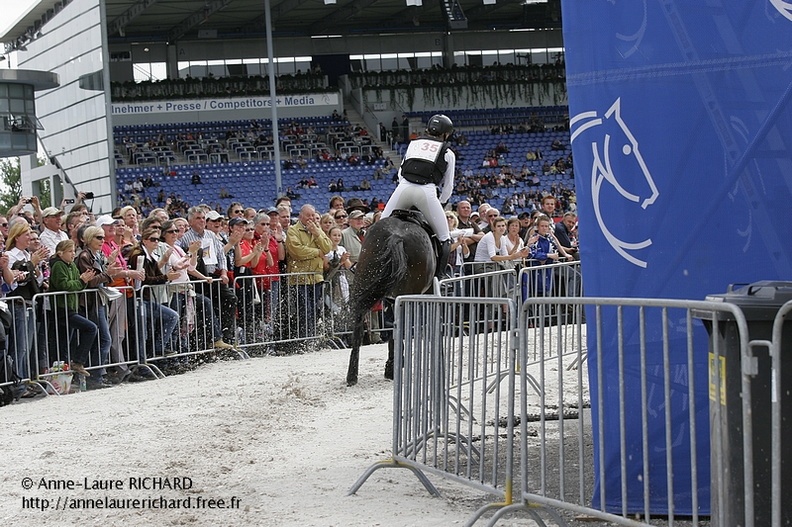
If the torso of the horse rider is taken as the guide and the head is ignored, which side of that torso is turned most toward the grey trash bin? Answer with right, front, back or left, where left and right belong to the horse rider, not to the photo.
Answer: back

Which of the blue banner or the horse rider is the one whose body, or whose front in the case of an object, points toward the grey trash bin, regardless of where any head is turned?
the blue banner

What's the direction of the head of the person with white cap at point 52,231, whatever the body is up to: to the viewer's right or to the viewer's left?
to the viewer's right

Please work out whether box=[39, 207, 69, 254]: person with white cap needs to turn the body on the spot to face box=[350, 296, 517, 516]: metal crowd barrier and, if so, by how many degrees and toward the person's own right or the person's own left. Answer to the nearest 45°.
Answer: approximately 45° to the person's own right

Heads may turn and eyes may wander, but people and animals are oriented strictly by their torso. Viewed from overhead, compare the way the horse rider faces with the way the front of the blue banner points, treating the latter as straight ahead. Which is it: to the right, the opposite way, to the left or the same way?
the opposite way

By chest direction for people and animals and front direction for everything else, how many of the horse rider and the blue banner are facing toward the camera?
1

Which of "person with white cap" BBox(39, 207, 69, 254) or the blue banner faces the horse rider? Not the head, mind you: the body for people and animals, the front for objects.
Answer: the person with white cap

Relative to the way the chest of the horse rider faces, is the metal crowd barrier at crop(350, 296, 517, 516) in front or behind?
behind

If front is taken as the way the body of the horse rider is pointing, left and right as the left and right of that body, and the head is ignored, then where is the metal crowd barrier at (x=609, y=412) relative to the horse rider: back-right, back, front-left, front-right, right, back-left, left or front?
back

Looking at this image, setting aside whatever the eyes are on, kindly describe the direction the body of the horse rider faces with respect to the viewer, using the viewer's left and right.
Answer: facing away from the viewer

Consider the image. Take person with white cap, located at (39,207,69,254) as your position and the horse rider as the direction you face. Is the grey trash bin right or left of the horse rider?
right

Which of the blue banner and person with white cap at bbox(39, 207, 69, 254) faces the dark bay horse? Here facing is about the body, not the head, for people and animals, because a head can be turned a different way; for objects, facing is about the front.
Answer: the person with white cap
